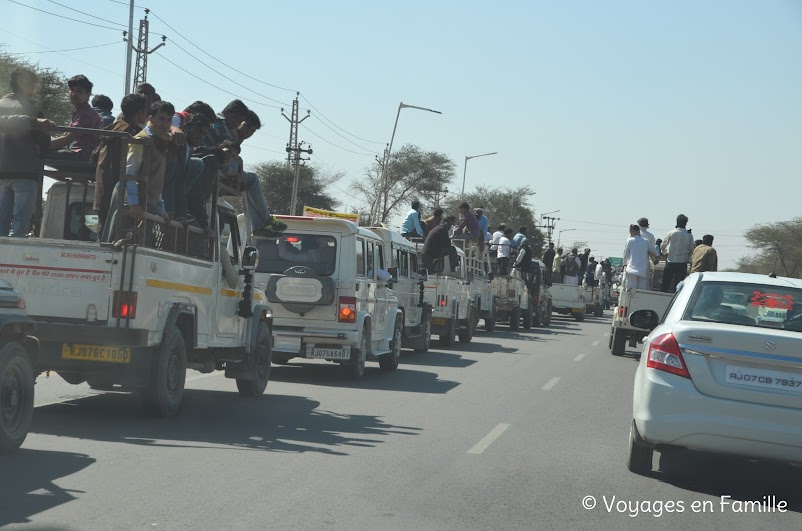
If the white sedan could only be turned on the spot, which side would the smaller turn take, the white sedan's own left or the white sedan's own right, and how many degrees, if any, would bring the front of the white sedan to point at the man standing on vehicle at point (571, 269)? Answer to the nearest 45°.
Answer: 0° — it already faces them

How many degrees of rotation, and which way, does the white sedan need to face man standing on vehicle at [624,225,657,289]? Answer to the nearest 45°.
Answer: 0° — it already faces them

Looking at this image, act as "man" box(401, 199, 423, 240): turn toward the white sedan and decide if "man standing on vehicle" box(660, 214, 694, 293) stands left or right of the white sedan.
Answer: left

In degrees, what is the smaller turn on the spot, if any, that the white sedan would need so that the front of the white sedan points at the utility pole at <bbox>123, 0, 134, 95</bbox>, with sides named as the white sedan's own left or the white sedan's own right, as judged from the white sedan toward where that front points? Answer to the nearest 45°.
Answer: approximately 45° to the white sedan's own left

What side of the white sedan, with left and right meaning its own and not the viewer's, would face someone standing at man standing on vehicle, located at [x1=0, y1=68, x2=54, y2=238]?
left

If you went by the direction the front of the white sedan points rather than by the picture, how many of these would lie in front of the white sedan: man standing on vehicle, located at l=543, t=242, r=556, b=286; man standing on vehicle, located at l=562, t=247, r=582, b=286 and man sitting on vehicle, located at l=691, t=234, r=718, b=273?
3

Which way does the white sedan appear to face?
away from the camera

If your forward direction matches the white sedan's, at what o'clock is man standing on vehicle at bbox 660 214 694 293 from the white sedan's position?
The man standing on vehicle is roughly at 12 o'clock from the white sedan.

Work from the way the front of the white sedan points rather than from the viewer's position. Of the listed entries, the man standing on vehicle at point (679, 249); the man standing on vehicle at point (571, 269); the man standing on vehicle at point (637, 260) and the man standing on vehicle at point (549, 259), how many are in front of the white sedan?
4
